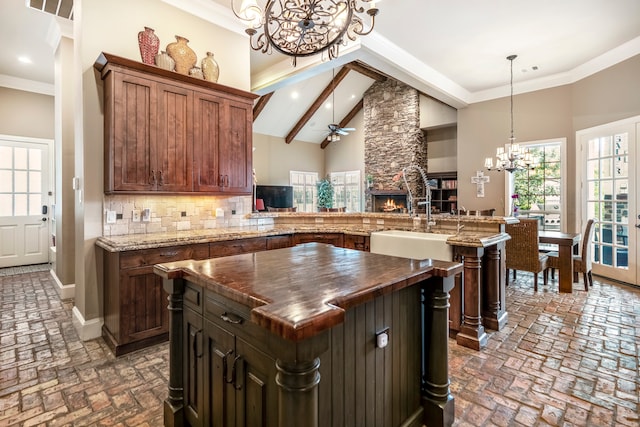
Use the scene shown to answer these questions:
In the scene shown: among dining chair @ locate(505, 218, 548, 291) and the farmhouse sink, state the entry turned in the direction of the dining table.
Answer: the dining chair

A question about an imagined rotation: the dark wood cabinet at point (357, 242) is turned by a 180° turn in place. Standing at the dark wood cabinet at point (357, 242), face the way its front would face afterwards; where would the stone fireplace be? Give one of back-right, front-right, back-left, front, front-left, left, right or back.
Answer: front-left

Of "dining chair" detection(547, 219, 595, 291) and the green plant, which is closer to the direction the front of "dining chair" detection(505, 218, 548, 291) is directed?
the dining chair

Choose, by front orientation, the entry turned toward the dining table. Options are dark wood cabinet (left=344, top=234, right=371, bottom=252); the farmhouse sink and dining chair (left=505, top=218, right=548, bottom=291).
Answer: the dining chair

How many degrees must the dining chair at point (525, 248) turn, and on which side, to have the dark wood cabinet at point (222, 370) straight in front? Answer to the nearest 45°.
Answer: approximately 135° to its right

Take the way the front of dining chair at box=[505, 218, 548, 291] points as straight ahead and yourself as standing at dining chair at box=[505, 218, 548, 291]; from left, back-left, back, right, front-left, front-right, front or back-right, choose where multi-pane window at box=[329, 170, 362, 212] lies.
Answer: left

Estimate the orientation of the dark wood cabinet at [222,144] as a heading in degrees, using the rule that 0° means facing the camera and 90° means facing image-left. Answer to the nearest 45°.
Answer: approximately 315°

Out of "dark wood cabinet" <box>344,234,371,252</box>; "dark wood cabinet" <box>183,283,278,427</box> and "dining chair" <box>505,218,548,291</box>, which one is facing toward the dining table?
the dining chair

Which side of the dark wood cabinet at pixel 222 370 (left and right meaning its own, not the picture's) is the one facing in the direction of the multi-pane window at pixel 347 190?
back

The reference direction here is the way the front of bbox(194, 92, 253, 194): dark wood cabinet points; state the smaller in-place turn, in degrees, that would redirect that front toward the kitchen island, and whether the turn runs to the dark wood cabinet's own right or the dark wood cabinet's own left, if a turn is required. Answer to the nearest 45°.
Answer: approximately 45° to the dark wood cabinet's own right

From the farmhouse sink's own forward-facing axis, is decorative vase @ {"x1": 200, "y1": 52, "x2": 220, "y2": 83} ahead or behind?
ahead

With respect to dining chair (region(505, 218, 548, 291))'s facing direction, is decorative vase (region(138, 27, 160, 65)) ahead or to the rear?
to the rear

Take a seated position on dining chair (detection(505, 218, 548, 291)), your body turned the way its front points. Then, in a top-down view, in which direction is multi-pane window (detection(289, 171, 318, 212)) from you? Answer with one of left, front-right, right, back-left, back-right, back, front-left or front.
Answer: left

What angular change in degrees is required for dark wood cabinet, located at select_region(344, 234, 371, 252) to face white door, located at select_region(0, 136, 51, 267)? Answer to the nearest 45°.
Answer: approximately 45° to its right
